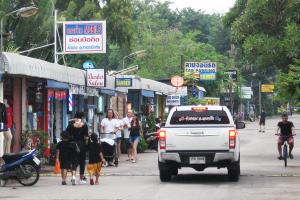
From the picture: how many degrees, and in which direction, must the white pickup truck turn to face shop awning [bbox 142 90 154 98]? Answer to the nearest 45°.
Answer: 0° — it already faces it

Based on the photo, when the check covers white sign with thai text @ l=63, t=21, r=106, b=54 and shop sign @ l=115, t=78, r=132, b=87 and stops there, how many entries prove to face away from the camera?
0

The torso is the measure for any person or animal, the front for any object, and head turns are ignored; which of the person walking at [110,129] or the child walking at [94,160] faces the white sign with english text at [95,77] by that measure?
the child walking

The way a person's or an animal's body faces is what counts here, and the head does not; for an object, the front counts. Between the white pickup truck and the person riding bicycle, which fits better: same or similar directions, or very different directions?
very different directions

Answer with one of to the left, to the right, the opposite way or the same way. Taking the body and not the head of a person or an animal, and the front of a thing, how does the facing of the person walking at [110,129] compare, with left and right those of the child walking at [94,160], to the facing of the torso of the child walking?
the opposite way

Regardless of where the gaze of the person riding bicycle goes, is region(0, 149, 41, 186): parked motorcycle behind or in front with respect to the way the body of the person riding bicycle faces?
in front

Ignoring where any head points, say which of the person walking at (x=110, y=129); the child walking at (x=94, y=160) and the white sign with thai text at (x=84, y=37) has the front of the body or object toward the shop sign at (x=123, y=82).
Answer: the child walking

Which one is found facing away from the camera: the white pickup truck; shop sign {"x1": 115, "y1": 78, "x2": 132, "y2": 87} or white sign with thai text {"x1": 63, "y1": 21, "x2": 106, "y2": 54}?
the white pickup truck

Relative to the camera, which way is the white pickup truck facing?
away from the camera

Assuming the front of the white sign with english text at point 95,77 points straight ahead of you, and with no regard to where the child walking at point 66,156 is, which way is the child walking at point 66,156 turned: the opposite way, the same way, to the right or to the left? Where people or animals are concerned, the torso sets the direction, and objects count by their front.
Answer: the opposite way
